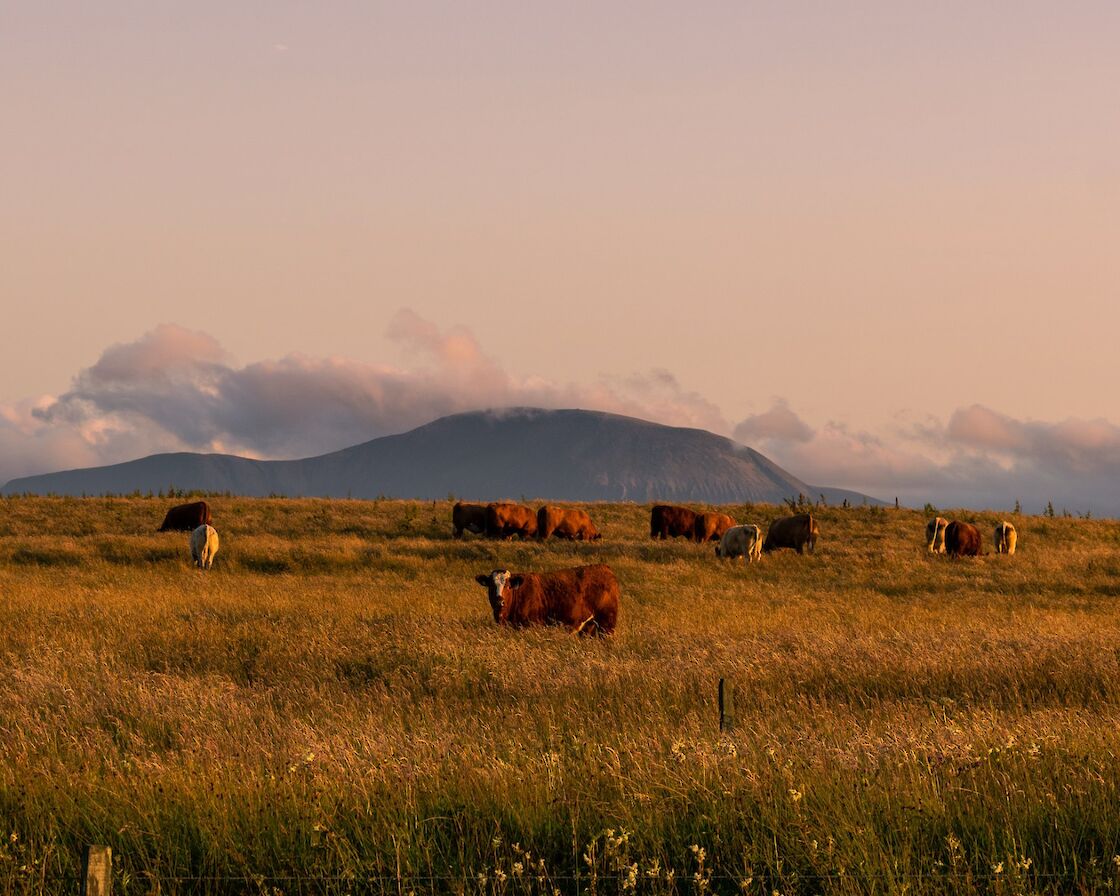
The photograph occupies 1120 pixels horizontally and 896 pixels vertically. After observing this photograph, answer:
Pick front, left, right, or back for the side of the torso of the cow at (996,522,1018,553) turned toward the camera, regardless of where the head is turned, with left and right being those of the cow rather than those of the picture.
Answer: back

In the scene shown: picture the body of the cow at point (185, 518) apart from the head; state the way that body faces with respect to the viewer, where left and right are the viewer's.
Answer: facing to the left of the viewer

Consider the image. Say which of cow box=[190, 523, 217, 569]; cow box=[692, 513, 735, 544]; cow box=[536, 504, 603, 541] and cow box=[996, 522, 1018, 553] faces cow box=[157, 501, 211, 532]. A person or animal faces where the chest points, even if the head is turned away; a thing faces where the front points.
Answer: cow box=[190, 523, 217, 569]

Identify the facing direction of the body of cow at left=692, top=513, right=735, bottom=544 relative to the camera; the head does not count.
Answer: to the viewer's right

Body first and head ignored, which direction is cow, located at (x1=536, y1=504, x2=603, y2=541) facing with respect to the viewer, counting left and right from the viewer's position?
facing to the right of the viewer

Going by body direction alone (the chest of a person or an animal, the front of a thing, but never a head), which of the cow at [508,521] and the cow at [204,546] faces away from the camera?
the cow at [204,546]

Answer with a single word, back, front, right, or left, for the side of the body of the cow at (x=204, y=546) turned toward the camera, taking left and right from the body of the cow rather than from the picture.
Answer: back

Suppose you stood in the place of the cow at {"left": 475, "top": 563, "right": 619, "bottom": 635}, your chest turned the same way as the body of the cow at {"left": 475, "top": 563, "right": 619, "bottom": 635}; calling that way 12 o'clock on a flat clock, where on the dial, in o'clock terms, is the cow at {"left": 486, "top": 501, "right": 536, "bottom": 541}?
the cow at {"left": 486, "top": 501, "right": 536, "bottom": 541} is roughly at 3 o'clock from the cow at {"left": 475, "top": 563, "right": 619, "bottom": 635}.

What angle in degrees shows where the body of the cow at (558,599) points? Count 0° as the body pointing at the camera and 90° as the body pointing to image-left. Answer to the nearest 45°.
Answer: approximately 90°

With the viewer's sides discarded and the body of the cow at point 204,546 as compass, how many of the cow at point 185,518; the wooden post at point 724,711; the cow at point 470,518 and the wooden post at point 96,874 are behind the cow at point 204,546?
2

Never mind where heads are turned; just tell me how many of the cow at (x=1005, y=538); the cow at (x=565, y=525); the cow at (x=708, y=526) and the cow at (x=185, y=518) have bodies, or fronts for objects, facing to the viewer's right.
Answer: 2

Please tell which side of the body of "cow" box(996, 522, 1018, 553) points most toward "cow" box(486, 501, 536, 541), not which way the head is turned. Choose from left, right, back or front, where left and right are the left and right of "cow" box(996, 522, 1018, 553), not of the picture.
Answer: left
